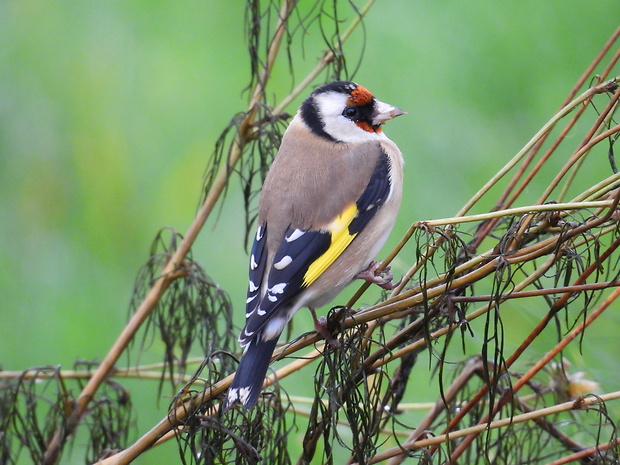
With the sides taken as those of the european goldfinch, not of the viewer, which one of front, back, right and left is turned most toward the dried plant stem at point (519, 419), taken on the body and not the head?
right

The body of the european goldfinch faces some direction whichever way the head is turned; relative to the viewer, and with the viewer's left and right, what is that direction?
facing away from the viewer and to the right of the viewer
